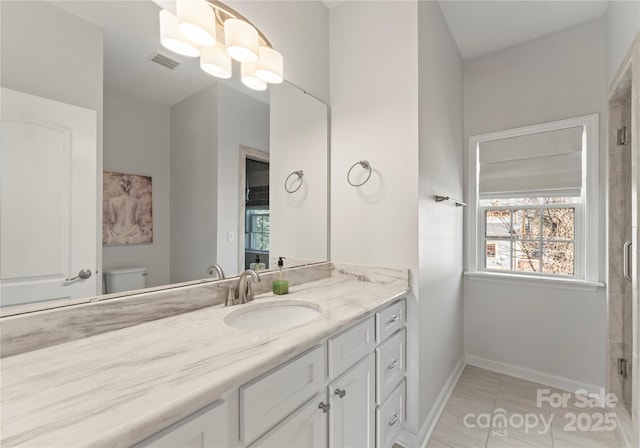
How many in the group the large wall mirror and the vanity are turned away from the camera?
0

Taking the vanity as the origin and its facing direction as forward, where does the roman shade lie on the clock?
The roman shade is roughly at 10 o'clock from the vanity.

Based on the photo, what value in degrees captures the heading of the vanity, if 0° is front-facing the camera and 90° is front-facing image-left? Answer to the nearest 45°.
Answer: approximately 315°

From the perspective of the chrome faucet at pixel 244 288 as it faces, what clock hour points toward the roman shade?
The roman shade is roughly at 10 o'clock from the chrome faucet.

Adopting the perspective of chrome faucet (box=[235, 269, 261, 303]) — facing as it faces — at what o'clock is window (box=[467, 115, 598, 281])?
The window is roughly at 10 o'clock from the chrome faucet.
